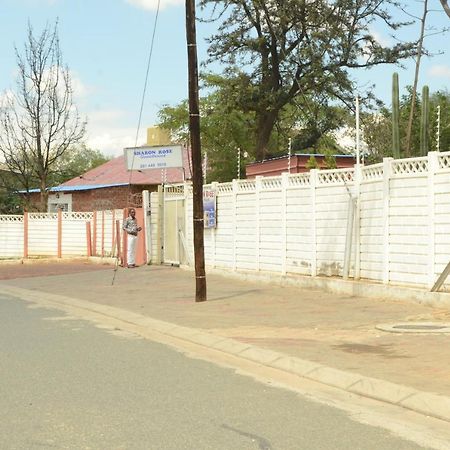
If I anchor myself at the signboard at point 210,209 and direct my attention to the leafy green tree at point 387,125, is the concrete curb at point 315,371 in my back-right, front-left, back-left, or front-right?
back-right

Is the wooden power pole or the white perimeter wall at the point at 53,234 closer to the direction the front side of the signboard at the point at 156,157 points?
the wooden power pole

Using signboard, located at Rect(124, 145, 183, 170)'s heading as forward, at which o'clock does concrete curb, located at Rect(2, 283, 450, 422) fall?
The concrete curb is roughly at 12 o'clock from the signboard.

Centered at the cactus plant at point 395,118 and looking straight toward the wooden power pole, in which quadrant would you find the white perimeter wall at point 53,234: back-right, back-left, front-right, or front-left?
front-right

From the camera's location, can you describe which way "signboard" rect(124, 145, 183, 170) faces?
facing the viewer

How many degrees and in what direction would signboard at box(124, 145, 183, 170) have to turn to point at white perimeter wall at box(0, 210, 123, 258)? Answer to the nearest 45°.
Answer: approximately 135° to its right

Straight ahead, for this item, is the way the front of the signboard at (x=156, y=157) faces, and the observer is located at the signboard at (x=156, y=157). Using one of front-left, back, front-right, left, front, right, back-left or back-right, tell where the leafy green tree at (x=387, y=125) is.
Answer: back-left

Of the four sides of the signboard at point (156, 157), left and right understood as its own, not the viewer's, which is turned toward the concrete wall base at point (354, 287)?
front

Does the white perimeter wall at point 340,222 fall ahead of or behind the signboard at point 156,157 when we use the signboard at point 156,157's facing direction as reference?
ahead

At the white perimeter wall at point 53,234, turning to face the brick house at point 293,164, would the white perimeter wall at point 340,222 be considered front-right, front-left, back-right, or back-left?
front-right

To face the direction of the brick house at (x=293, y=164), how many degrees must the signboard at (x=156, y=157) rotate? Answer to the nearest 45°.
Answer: approximately 90° to its left

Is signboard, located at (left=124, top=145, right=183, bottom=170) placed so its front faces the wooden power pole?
yes
